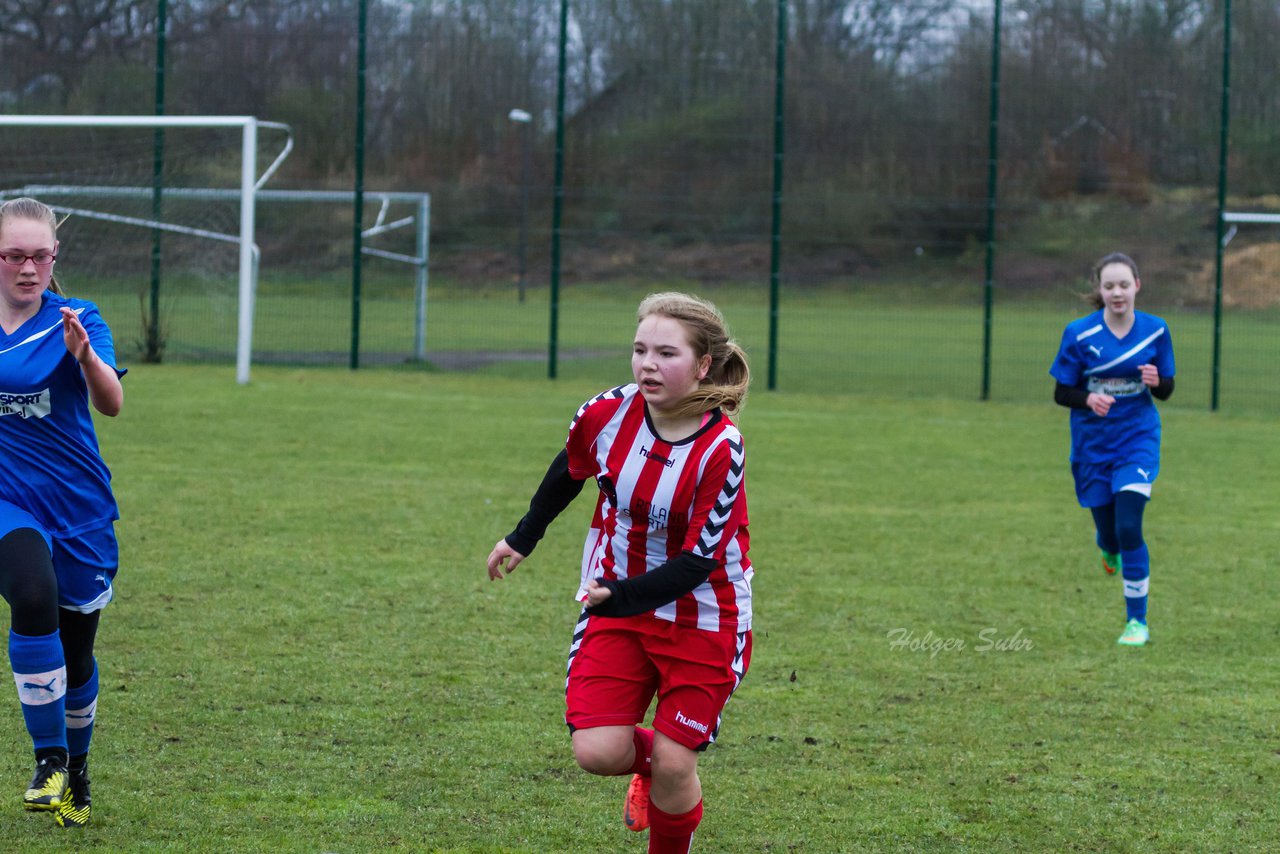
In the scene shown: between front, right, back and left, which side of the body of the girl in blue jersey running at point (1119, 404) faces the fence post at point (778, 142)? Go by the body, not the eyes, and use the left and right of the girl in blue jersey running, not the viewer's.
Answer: back

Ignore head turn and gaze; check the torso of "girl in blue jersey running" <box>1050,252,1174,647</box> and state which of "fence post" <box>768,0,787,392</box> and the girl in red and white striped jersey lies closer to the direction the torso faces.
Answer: the girl in red and white striped jersey

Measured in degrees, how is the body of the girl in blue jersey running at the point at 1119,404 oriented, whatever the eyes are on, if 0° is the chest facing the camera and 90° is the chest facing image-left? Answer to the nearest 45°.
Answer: approximately 0°

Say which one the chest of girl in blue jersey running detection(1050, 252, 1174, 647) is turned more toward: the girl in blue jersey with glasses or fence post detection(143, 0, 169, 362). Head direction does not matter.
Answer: the girl in blue jersey with glasses

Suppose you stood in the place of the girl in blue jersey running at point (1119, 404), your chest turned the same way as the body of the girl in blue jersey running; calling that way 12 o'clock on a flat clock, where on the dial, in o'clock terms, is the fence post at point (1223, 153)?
The fence post is roughly at 6 o'clock from the girl in blue jersey running.

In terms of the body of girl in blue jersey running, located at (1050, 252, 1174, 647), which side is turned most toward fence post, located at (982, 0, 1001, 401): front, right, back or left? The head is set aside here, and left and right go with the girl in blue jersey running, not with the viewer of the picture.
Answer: back

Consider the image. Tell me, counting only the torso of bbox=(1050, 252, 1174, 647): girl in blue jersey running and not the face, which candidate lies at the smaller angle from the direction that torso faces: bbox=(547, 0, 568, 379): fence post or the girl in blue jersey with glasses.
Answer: the girl in blue jersey with glasses

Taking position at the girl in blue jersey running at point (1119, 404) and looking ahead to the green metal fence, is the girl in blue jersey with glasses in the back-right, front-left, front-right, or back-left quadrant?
back-left
